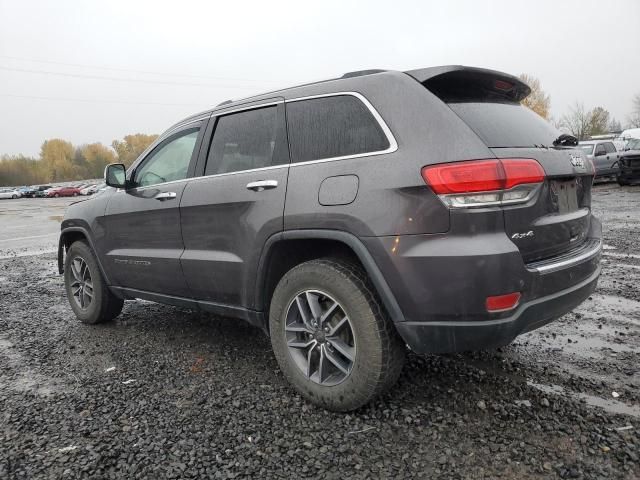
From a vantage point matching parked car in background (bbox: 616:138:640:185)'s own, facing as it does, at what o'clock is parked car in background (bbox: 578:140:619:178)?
parked car in background (bbox: 578:140:619:178) is roughly at 4 o'clock from parked car in background (bbox: 616:138:640:185).

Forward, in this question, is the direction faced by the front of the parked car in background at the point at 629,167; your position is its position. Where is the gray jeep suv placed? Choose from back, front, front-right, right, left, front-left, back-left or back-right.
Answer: front-left

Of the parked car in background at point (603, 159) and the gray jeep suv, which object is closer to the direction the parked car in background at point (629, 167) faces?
the gray jeep suv

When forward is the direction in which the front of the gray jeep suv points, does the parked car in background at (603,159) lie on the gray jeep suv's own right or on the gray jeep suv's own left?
on the gray jeep suv's own right

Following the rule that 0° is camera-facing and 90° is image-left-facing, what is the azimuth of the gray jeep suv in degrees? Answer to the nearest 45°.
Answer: approximately 135°

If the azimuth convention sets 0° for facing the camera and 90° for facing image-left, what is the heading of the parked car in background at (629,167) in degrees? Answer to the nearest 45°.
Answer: approximately 45°
